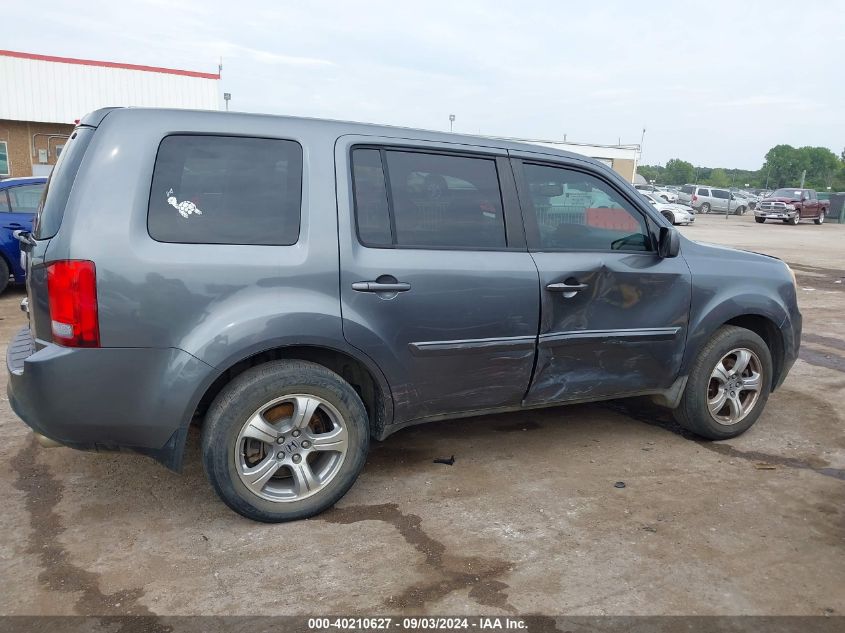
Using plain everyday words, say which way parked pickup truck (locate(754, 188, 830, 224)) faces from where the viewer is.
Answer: facing the viewer and to the left of the viewer

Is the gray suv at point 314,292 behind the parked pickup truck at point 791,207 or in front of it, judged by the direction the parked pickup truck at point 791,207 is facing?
in front

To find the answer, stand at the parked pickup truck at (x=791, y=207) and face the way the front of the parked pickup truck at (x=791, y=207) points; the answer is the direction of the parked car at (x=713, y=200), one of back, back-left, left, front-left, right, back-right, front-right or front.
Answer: right

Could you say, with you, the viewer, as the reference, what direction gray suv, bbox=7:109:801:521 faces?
facing away from the viewer and to the right of the viewer

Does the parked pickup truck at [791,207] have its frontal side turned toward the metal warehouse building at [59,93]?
yes

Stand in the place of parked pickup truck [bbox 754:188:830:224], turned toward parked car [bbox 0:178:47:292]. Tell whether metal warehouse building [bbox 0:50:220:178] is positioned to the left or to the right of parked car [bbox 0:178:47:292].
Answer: right

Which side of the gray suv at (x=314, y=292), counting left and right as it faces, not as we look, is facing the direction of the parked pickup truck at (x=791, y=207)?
front

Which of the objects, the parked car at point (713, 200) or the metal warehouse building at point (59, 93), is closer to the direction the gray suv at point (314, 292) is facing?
the parked car

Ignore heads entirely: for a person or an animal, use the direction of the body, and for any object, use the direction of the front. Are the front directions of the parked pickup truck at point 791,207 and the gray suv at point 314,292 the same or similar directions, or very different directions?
very different directions

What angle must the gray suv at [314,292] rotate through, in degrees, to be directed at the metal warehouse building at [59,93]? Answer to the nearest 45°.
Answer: approximately 90° to its left

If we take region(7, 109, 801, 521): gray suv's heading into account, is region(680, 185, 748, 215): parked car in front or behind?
in front
